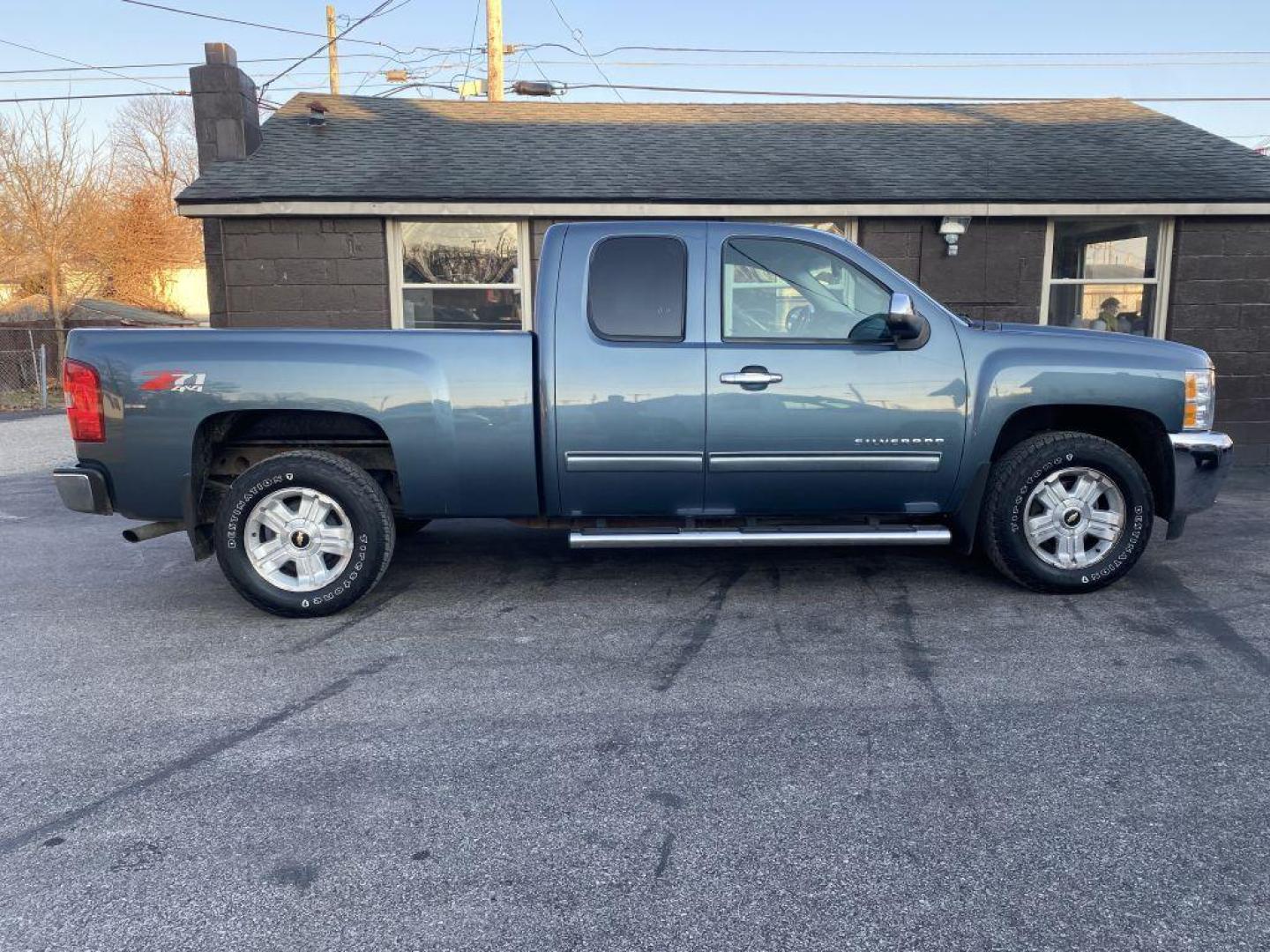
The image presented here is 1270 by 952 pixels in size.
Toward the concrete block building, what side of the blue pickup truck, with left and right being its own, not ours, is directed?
left

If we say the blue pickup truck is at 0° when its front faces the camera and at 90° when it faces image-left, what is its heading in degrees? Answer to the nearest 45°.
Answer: approximately 270°

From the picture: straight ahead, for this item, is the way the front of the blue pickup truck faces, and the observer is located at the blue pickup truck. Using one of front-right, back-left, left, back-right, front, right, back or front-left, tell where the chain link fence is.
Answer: back-left

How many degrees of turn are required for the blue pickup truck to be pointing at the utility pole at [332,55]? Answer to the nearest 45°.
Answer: approximately 90° to its left

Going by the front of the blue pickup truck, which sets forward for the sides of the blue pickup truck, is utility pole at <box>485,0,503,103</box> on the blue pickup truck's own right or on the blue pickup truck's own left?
on the blue pickup truck's own left

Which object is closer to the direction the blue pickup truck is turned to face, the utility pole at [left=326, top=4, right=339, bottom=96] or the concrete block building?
the concrete block building

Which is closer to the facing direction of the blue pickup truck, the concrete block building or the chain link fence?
the concrete block building
